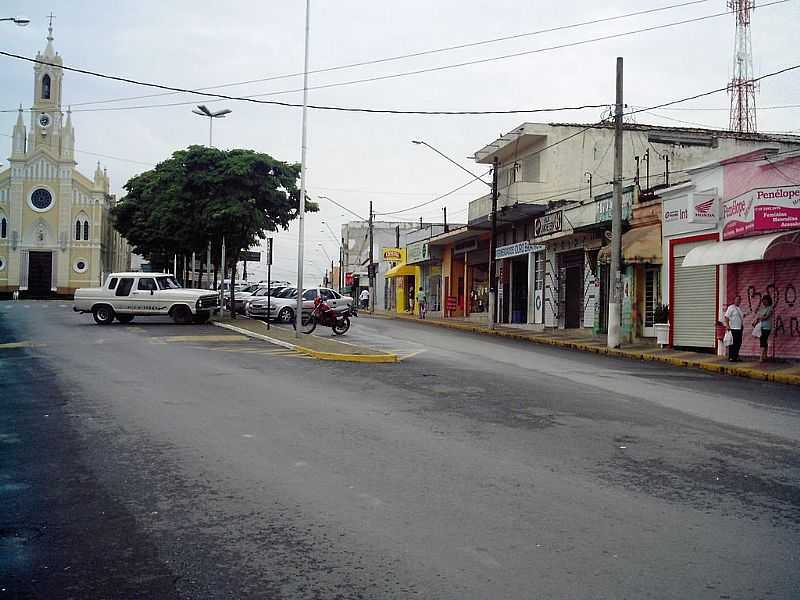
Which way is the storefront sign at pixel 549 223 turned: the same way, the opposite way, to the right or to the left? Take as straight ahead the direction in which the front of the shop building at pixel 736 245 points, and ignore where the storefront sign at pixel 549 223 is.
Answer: the same way

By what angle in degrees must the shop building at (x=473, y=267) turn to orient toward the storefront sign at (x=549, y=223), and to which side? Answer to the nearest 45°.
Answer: approximately 45° to its left

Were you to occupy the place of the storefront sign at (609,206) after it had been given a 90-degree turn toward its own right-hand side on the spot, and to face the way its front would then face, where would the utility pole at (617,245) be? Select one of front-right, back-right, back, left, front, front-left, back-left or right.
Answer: back-left

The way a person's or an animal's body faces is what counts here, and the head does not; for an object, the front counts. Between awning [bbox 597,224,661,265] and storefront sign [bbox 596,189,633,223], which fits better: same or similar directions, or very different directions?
same or similar directions

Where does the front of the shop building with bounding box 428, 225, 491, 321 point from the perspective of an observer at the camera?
facing the viewer and to the left of the viewer

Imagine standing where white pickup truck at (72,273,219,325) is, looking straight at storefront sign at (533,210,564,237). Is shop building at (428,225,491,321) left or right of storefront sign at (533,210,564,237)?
left

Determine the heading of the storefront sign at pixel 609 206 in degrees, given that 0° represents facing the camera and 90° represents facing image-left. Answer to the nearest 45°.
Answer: approximately 45°

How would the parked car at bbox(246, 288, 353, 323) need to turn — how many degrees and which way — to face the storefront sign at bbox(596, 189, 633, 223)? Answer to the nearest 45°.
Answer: approximately 90° to its left

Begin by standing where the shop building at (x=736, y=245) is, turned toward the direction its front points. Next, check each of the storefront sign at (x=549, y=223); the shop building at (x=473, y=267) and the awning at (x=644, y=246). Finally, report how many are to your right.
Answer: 3
